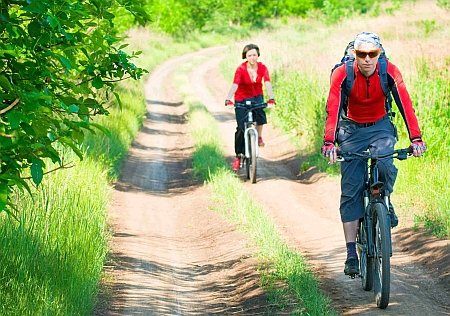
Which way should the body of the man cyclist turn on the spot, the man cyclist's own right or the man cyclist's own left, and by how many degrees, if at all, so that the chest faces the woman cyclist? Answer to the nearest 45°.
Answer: approximately 180°

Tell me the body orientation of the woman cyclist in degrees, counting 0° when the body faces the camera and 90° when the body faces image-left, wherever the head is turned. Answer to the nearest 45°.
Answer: approximately 0°

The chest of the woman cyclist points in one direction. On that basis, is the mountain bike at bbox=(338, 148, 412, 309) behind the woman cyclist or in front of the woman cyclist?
in front

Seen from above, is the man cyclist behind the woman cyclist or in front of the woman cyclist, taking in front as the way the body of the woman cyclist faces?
in front

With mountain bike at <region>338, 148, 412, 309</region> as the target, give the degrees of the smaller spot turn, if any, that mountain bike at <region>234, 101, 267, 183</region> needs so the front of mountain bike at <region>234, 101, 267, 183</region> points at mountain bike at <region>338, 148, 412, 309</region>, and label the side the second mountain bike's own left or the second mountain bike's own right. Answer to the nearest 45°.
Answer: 0° — it already faces it

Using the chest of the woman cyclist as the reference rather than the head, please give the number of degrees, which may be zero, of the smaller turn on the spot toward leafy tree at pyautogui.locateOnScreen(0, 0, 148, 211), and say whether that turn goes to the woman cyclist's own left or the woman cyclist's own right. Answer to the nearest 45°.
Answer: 0° — they already face it

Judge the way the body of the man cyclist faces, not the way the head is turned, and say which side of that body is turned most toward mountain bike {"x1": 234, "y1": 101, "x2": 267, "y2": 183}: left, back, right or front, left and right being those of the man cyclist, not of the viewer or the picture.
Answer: back

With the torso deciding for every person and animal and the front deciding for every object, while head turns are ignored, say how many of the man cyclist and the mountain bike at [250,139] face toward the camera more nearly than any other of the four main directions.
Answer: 2

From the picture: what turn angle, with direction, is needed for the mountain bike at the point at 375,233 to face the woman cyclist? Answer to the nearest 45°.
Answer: approximately 180°
